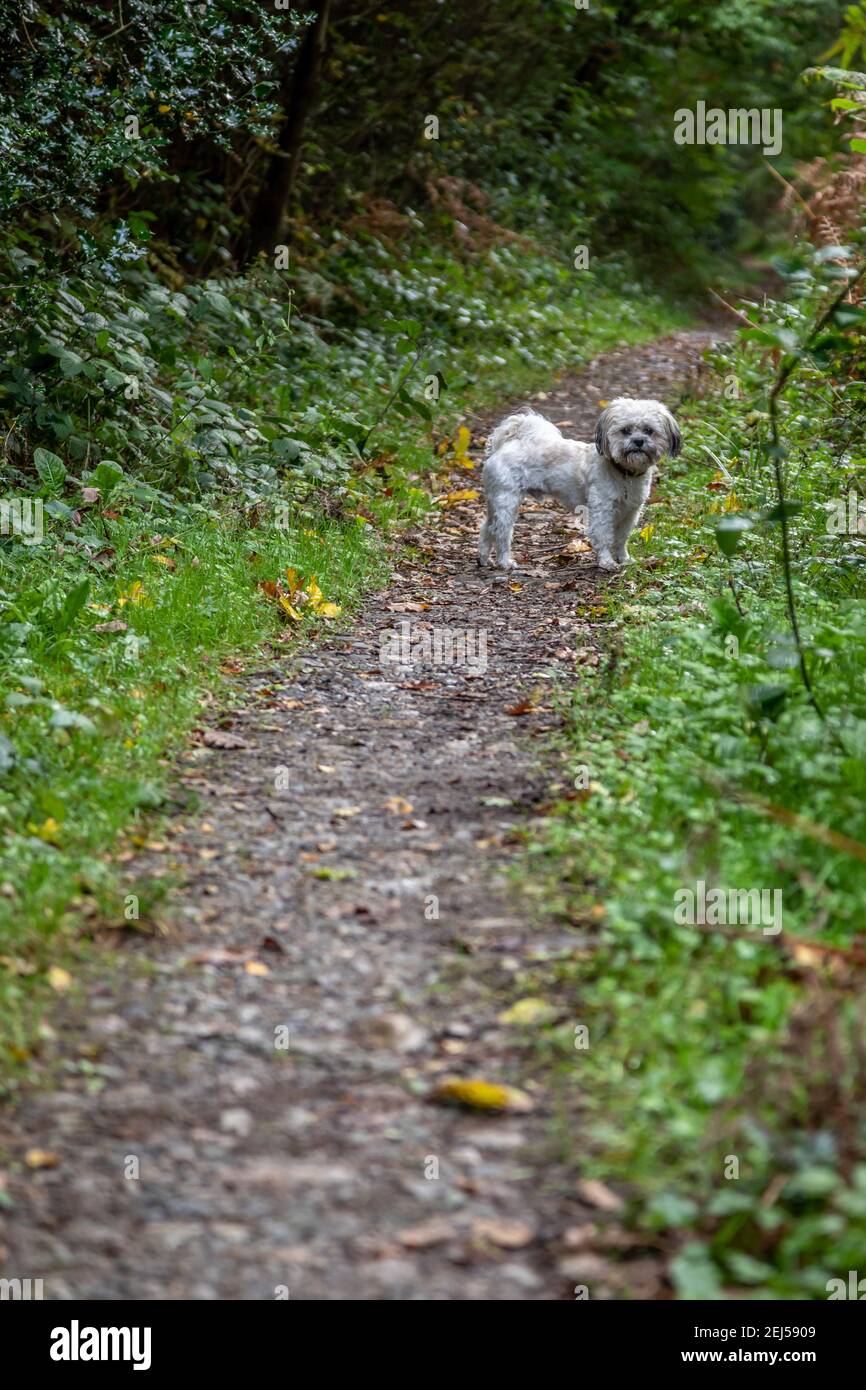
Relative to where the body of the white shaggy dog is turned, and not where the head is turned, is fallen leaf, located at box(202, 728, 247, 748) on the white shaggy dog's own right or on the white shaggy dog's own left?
on the white shaggy dog's own right

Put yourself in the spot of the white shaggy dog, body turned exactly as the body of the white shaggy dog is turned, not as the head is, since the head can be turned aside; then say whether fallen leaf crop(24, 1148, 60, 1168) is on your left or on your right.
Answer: on your right

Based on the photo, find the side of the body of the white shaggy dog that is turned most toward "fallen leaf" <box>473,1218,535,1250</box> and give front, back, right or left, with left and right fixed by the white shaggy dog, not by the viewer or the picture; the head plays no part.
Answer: right

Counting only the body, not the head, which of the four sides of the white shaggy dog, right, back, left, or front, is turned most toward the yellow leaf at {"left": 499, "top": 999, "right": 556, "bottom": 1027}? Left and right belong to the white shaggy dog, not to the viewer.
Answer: right

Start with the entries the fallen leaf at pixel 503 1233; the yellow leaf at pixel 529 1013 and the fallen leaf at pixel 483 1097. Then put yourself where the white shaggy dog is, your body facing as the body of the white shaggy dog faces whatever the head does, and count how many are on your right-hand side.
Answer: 3

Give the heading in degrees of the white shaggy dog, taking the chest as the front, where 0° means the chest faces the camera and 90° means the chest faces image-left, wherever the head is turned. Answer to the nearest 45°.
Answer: approximately 270°
